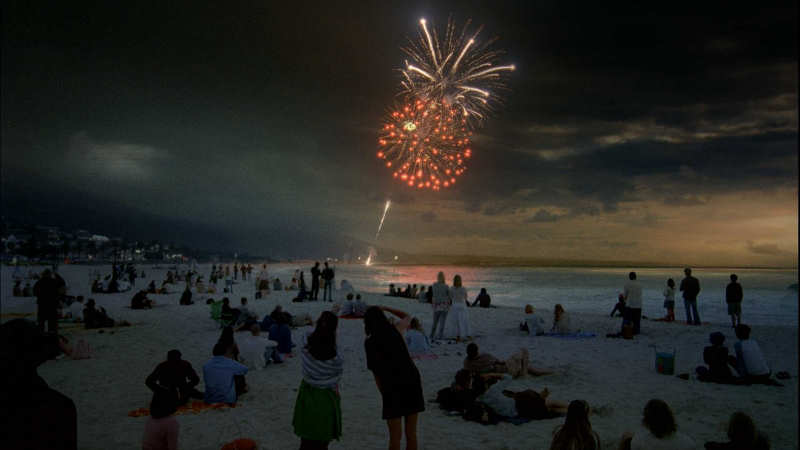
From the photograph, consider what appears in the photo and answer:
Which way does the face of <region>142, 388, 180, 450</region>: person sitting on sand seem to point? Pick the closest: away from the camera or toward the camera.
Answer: away from the camera

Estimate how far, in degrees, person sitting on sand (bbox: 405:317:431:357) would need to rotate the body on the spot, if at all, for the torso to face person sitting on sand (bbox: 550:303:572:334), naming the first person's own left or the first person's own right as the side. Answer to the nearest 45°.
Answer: approximately 45° to the first person's own right

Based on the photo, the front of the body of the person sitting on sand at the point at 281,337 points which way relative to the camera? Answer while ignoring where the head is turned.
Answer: away from the camera

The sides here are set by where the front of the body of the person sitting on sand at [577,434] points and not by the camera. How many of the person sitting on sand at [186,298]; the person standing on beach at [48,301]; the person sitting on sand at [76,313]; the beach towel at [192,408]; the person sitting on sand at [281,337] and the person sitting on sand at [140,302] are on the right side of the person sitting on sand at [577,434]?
0

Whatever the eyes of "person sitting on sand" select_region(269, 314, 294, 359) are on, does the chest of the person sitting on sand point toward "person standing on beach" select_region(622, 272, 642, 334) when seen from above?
no

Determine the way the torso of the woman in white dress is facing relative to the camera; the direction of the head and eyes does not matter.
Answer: away from the camera

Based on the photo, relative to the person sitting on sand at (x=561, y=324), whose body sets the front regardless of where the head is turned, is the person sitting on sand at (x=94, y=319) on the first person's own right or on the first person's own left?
on the first person's own left

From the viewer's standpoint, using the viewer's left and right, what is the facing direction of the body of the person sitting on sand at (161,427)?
facing away from the viewer

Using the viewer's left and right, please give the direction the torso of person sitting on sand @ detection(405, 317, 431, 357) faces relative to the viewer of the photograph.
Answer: facing away from the viewer

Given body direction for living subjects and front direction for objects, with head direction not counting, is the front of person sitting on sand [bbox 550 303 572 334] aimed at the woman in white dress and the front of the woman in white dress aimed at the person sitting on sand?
no

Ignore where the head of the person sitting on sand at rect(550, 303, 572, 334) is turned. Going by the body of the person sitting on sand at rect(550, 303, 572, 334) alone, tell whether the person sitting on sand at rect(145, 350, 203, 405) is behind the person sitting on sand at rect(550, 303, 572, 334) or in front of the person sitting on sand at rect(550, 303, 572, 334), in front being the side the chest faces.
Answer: behind

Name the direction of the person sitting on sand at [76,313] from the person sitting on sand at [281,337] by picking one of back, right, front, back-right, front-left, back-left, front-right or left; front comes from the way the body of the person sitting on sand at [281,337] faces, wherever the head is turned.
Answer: front-left

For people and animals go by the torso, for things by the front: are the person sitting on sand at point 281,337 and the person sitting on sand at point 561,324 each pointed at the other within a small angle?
no

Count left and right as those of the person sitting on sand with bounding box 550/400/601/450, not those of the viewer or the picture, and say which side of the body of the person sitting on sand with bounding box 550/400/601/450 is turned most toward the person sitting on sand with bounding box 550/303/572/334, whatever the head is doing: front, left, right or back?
front

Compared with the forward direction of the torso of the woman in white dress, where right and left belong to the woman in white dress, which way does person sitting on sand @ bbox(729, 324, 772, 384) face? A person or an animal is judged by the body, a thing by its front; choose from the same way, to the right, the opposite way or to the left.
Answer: the same way

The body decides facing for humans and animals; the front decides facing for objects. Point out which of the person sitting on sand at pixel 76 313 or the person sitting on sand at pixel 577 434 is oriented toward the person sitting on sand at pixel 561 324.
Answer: the person sitting on sand at pixel 577 434

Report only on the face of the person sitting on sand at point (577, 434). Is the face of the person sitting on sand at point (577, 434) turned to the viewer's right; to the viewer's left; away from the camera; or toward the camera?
away from the camera
